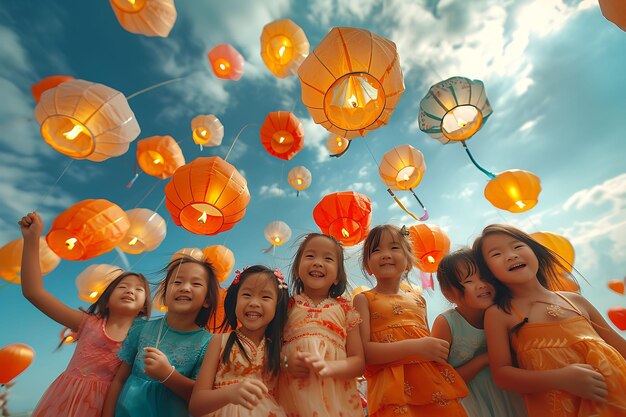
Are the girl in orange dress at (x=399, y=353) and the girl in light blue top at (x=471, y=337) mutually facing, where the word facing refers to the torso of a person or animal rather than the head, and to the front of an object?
no

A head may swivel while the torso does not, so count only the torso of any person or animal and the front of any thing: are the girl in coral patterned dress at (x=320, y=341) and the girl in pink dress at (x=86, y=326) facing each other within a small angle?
no

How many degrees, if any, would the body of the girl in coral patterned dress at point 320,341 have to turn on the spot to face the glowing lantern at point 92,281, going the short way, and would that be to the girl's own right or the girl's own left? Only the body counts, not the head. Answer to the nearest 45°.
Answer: approximately 135° to the girl's own right

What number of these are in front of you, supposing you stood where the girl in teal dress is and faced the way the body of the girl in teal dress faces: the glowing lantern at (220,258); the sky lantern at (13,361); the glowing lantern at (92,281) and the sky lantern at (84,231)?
0

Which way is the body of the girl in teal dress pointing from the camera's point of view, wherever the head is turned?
toward the camera

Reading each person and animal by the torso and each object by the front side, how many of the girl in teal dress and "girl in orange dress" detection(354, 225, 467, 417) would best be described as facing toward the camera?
2

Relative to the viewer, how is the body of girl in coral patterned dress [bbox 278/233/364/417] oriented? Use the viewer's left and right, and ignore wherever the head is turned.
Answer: facing the viewer

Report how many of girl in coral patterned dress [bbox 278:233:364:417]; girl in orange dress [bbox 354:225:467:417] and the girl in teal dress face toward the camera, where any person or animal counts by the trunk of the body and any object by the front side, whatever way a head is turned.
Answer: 3

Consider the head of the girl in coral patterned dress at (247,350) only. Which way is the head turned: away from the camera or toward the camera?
toward the camera

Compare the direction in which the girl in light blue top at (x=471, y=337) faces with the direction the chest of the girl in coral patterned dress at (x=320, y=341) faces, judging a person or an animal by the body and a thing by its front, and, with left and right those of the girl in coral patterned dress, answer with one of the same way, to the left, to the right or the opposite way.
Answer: the same way

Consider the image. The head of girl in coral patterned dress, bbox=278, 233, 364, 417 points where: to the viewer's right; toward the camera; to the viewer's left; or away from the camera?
toward the camera

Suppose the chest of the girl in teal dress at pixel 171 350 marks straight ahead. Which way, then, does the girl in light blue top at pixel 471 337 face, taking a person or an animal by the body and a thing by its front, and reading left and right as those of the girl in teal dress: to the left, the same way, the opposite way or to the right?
the same way
